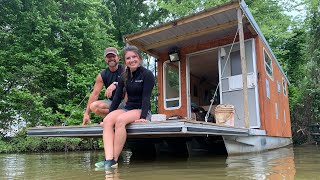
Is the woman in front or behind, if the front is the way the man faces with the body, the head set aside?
in front

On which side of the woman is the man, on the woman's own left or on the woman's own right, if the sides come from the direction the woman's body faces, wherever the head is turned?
on the woman's own right

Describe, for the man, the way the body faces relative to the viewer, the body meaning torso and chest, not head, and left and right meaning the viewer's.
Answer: facing the viewer

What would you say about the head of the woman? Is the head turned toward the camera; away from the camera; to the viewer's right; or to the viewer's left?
toward the camera

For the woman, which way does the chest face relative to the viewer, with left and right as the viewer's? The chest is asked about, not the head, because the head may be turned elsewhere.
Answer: facing the viewer and to the left of the viewer

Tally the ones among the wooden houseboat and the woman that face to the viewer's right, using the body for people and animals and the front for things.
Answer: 0

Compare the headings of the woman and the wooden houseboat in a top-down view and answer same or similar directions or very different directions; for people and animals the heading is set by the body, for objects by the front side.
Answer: same or similar directions
